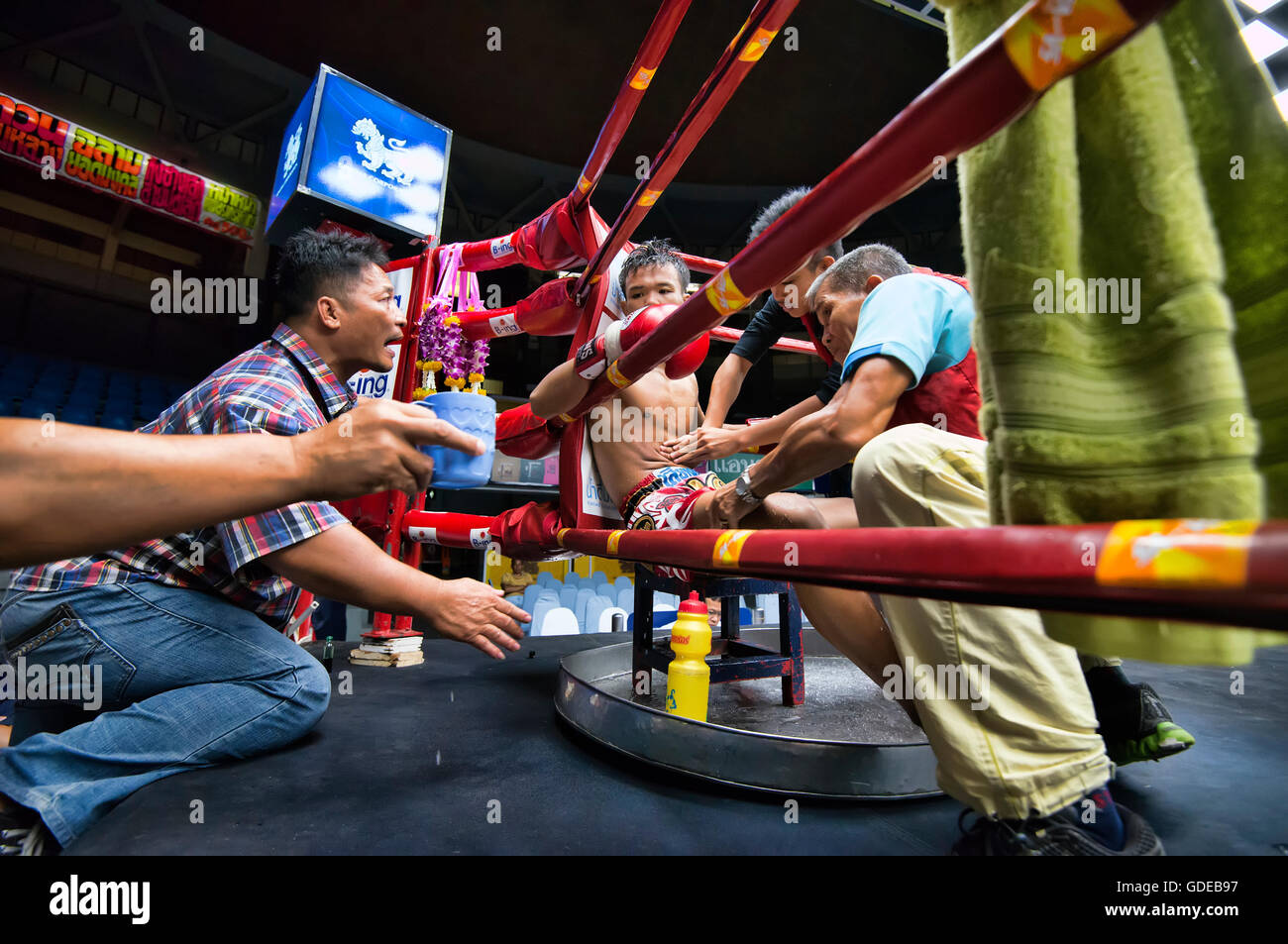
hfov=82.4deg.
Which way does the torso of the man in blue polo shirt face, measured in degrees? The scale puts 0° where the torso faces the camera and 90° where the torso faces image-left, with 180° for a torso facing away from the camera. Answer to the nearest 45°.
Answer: approximately 90°

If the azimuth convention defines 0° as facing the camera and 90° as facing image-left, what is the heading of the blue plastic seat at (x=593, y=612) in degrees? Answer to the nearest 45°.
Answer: approximately 0°

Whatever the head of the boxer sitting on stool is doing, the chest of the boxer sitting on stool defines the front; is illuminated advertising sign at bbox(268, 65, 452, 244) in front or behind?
behind

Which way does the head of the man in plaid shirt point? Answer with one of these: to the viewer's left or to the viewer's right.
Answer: to the viewer's right

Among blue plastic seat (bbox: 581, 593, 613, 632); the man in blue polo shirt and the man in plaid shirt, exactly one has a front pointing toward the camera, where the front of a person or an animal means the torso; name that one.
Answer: the blue plastic seat

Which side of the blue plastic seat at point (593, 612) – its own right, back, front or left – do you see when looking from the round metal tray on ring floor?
front

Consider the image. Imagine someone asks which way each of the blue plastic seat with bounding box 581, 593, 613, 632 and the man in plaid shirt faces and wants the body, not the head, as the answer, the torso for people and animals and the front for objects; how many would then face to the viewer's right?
1

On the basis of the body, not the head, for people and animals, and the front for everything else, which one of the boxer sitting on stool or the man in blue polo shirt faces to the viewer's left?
the man in blue polo shirt

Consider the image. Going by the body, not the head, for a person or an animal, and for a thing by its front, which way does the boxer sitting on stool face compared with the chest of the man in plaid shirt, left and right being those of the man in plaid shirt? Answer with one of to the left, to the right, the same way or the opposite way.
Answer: to the right

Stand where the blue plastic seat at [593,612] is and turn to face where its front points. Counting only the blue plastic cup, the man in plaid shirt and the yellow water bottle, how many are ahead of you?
3

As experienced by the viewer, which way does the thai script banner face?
facing the viewer and to the right of the viewer

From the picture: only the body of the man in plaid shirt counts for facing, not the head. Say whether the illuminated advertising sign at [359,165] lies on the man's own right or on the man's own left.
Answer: on the man's own left

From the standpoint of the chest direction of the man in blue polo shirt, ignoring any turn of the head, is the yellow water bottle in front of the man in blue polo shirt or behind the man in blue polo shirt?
in front

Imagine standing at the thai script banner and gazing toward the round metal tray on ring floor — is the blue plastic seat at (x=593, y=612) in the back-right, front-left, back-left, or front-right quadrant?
front-left

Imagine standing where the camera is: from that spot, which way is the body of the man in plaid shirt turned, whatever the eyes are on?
to the viewer's right

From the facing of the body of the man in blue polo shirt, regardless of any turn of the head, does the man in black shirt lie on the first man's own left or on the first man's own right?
on the first man's own right
